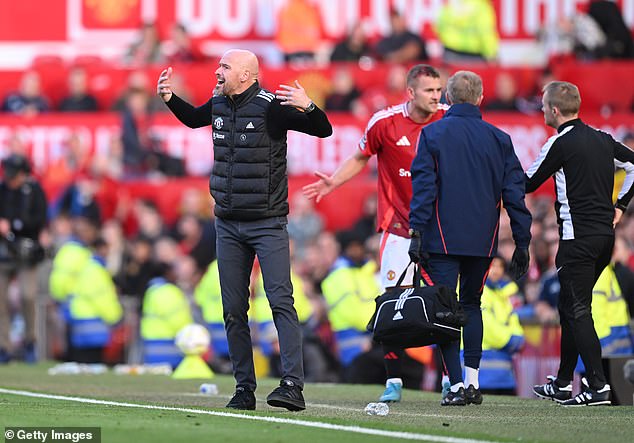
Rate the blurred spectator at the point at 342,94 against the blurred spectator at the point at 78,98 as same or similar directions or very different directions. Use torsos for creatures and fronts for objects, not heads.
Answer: same or similar directions

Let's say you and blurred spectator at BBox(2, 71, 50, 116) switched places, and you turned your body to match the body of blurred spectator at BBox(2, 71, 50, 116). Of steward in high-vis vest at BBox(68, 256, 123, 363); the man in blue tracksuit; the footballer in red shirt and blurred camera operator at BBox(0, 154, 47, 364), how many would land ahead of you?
4

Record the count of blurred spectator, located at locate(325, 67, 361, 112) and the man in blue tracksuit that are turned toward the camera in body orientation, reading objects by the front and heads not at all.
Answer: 1

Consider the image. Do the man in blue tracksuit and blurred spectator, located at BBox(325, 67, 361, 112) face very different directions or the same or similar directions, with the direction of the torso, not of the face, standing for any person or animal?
very different directions

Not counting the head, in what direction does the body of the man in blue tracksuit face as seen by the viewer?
away from the camera

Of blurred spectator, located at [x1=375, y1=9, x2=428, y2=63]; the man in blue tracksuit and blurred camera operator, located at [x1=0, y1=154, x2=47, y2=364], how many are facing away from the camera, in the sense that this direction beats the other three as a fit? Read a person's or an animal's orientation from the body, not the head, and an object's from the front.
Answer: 1

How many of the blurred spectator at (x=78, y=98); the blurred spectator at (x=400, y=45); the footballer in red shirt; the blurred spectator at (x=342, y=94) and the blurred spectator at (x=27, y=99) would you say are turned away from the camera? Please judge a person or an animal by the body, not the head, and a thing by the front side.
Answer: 0

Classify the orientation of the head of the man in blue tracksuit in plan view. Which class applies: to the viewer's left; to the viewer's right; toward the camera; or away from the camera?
away from the camera

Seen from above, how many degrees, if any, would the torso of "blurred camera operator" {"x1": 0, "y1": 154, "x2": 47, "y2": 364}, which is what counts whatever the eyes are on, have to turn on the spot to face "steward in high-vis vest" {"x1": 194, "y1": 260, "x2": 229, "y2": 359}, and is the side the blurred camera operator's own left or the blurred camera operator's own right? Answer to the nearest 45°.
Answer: approximately 135° to the blurred camera operator's own left

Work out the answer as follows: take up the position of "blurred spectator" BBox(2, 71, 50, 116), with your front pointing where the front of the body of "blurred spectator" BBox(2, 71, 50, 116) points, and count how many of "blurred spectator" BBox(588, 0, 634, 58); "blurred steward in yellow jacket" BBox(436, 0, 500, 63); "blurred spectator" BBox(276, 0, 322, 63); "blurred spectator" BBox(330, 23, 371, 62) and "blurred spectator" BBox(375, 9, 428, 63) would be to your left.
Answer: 5

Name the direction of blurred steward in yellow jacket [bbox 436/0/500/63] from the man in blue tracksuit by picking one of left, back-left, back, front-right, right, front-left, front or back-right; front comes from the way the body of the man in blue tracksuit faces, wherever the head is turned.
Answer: front

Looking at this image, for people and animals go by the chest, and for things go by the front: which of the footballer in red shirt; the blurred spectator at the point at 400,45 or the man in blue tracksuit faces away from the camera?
the man in blue tracksuit

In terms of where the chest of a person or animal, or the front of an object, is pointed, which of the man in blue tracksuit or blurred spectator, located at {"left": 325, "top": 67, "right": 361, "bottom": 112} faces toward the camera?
the blurred spectator

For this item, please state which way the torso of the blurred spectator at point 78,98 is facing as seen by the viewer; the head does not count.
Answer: toward the camera

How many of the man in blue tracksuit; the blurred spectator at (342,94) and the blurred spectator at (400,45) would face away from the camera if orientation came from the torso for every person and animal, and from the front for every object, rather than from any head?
1

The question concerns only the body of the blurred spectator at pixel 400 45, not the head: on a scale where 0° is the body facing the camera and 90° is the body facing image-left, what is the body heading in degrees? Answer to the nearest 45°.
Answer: approximately 0°

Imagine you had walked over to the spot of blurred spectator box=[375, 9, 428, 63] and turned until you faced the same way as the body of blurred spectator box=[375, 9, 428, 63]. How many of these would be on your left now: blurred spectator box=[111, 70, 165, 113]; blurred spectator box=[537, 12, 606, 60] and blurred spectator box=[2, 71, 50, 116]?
1

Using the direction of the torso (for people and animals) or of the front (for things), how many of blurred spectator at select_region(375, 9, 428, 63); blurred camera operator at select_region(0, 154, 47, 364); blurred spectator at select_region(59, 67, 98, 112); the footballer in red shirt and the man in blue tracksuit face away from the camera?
1

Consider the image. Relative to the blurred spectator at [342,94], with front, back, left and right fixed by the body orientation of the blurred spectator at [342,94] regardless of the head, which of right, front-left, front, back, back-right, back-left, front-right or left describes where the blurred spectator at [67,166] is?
right

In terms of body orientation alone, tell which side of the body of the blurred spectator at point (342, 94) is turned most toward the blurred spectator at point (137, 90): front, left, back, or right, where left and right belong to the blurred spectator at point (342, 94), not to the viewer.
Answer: right

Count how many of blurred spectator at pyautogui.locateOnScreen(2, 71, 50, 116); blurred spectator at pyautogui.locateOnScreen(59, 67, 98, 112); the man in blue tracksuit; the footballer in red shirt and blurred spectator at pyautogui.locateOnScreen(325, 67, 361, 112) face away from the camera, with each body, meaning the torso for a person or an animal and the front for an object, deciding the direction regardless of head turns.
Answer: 1

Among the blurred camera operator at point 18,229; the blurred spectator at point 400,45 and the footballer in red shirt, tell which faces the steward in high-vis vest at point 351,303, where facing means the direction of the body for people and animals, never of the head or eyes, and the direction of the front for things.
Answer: the blurred spectator at point 400,45

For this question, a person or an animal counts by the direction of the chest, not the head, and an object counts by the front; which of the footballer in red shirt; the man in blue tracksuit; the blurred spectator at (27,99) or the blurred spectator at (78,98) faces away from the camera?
the man in blue tracksuit
